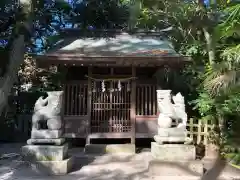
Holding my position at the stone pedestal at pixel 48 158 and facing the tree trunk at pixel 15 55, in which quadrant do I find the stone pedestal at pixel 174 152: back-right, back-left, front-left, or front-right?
back-right

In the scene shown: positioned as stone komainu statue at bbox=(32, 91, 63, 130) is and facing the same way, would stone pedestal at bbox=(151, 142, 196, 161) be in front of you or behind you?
in front
